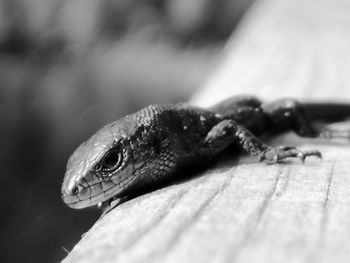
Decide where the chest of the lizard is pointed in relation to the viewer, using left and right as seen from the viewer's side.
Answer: facing the viewer and to the left of the viewer
